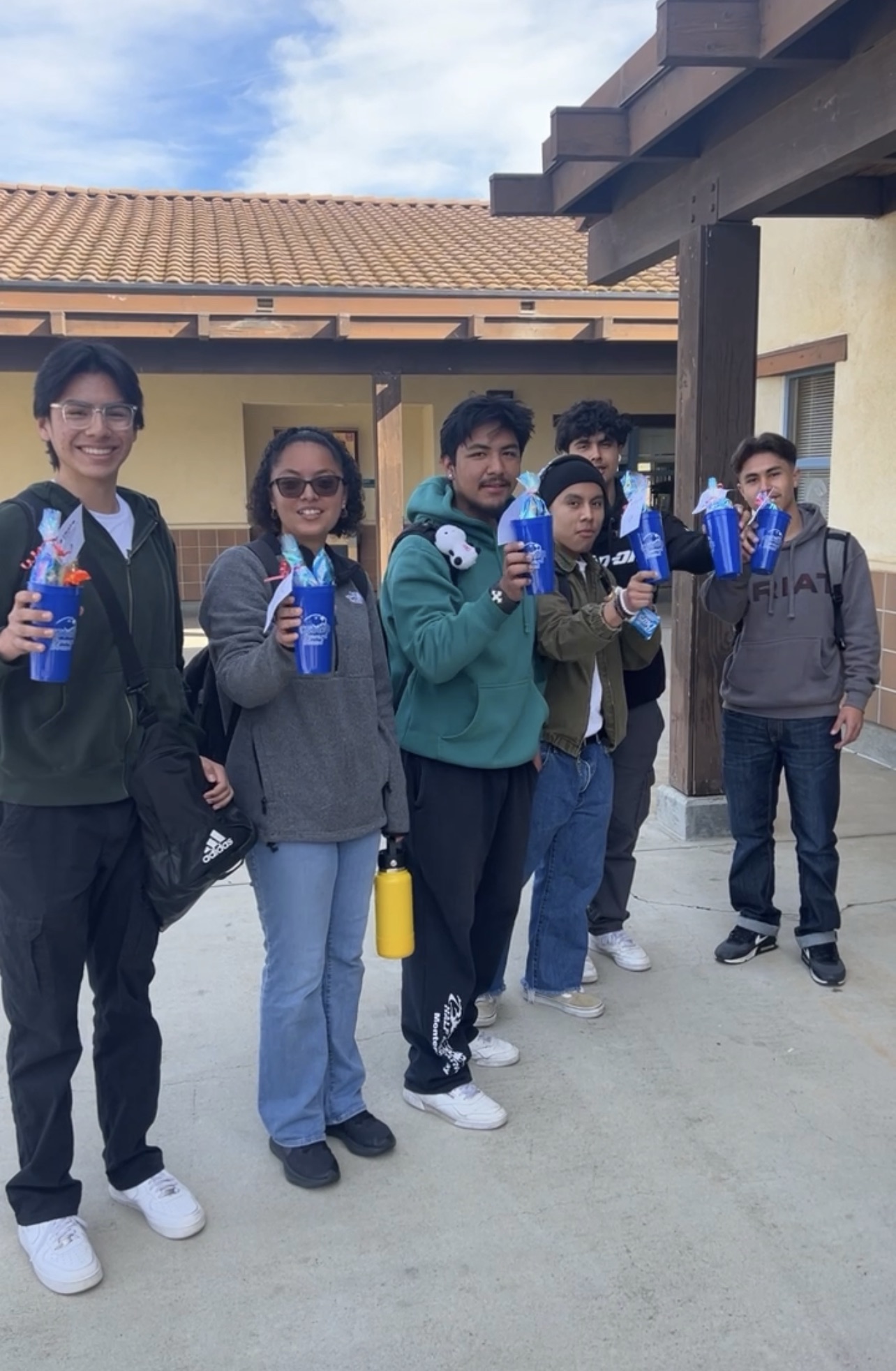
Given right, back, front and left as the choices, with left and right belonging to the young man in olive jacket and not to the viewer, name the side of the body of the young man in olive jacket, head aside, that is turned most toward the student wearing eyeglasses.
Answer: right

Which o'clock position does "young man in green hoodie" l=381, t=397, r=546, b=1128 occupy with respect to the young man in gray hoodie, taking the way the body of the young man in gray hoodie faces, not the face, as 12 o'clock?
The young man in green hoodie is roughly at 1 o'clock from the young man in gray hoodie.

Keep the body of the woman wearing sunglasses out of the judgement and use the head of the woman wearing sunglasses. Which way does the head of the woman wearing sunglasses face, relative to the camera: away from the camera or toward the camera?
toward the camera

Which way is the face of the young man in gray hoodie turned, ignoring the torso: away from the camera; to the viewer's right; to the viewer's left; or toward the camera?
toward the camera

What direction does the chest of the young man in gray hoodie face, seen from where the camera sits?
toward the camera

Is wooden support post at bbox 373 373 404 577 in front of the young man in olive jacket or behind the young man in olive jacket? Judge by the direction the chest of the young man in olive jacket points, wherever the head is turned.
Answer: behind

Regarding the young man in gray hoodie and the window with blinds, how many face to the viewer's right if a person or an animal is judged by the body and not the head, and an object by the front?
0

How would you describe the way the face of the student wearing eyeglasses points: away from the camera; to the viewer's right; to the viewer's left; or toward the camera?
toward the camera

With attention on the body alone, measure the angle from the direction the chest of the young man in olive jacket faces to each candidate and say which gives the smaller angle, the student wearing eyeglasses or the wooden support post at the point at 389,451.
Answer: the student wearing eyeglasses

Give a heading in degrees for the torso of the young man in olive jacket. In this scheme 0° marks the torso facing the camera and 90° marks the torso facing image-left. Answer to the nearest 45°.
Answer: approximately 315°

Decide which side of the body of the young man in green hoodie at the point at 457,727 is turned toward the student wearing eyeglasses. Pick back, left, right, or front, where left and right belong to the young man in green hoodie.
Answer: right

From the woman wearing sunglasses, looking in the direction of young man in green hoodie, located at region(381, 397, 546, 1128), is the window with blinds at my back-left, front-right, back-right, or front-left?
front-left

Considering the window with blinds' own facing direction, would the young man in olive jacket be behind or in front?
in front

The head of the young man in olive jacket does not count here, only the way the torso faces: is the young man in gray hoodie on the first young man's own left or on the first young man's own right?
on the first young man's own left

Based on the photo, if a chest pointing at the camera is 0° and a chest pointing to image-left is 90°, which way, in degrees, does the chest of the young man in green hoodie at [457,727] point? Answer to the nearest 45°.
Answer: approximately 315°

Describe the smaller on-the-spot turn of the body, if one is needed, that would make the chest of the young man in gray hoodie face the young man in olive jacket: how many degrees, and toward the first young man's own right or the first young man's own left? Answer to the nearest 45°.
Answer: approximately 45° to the first young man's own right

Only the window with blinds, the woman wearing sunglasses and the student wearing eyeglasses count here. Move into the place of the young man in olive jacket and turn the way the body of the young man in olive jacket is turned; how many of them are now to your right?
2

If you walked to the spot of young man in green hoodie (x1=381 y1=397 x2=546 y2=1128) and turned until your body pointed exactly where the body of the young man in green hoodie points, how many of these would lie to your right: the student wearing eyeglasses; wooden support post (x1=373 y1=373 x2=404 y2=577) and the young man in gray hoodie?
1

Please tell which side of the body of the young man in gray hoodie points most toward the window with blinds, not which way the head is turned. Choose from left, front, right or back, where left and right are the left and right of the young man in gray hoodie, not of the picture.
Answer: back
